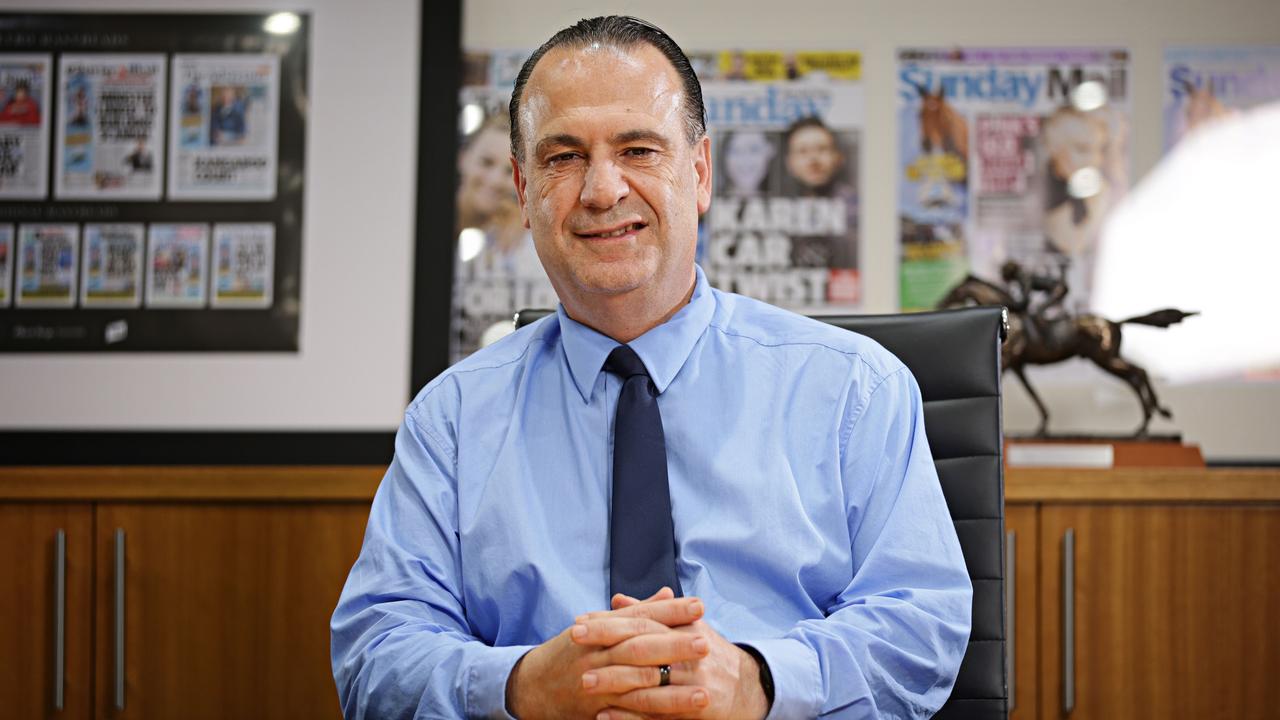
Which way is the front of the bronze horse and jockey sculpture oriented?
to the viewer's left

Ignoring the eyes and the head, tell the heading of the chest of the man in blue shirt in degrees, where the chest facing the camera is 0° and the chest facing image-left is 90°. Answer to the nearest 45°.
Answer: approximately 0°

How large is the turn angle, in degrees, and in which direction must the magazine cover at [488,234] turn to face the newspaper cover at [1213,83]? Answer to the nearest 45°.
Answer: approximately 90° to its left

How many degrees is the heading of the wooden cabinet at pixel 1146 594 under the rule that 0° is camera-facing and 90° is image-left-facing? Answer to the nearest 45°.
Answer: approximately 0°

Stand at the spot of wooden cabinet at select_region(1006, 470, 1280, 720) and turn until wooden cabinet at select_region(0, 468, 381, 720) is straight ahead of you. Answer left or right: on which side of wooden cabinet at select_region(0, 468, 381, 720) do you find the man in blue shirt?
left

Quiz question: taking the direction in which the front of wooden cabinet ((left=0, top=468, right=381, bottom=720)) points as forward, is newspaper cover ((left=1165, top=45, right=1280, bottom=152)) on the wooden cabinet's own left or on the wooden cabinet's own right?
on the wooden cabinet's own left

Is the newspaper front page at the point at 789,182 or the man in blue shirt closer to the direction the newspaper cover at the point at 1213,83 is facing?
the man in blue shirt

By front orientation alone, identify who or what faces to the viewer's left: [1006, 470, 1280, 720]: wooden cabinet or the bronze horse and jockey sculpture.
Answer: the bronze horse and jockey sculpture
